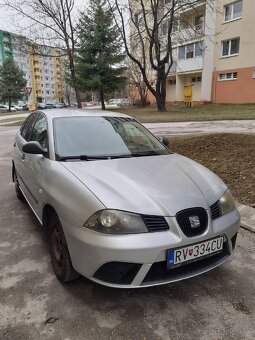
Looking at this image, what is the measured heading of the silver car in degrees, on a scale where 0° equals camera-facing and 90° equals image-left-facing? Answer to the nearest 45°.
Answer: approximately 315°

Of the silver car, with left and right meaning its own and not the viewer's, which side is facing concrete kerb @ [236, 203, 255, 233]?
left

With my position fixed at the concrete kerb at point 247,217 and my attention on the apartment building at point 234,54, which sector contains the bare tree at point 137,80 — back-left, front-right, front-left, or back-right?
front-left

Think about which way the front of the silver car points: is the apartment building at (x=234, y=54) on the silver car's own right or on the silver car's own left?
on the silver car's own left

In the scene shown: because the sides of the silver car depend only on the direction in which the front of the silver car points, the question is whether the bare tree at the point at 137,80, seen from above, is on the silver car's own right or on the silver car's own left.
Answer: on the silver car's own left

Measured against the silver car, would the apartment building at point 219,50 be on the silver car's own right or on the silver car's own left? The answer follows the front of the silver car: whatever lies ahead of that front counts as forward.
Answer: on the silver car's own left

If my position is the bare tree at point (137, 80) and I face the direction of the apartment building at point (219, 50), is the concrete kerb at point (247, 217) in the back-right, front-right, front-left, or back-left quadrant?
front-right
